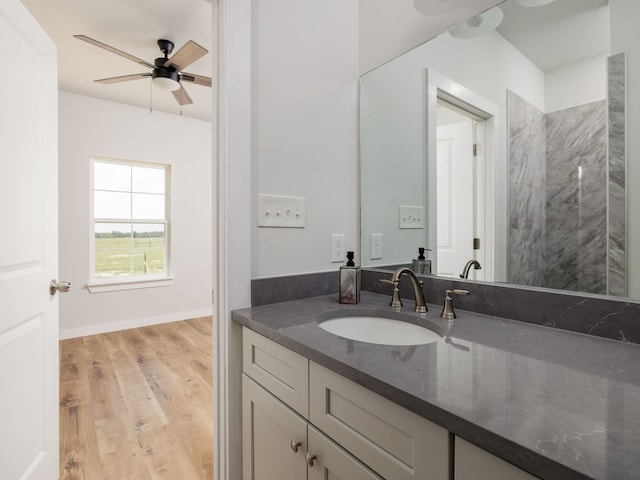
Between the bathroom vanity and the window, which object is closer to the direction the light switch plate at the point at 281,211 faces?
the bathroom vanity

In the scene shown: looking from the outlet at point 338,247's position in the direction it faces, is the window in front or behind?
behind

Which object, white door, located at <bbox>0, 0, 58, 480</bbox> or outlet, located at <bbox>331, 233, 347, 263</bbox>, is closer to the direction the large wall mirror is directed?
the white door

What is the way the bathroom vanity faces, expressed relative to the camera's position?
facing the viewer and to the left of the viewer

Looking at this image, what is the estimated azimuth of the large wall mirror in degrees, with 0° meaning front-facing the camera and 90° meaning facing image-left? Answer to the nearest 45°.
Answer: approximately 45°

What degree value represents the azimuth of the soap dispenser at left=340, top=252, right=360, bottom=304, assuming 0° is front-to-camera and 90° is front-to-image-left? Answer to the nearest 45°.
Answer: approximately 0°

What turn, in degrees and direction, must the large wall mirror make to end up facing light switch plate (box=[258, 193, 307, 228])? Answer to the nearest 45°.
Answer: approximately 45° to its right

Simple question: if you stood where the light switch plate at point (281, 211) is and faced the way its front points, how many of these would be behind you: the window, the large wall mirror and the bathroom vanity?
1

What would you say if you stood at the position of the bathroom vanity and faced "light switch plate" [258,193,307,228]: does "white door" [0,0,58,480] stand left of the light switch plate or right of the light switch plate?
left

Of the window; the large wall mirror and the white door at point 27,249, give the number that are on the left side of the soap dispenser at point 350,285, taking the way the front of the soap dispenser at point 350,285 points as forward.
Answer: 1

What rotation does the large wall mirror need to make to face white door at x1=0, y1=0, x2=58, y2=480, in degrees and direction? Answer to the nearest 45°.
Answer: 0° — it already faces it

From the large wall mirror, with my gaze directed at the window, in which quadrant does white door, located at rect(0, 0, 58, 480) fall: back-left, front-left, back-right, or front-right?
front-left

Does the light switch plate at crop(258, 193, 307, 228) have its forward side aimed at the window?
no

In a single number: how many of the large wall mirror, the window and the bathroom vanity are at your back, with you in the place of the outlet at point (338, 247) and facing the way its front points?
1
